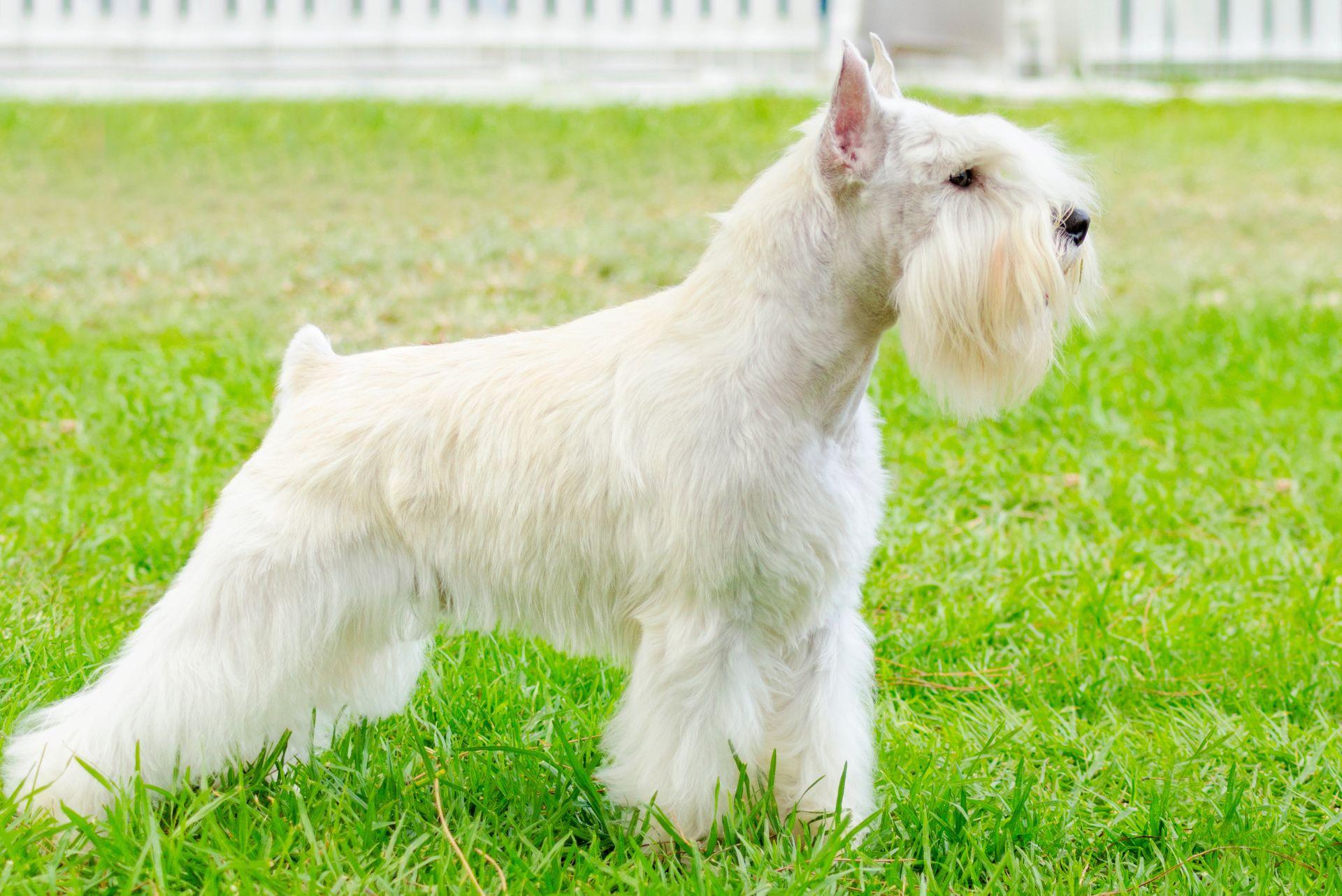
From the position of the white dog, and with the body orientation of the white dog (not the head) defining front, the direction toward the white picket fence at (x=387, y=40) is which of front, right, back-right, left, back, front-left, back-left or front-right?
left

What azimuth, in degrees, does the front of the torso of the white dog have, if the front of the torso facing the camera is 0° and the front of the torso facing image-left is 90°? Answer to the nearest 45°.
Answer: approximately 270°

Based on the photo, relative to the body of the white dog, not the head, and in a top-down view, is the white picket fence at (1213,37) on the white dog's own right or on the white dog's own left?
on the white dog's own left
